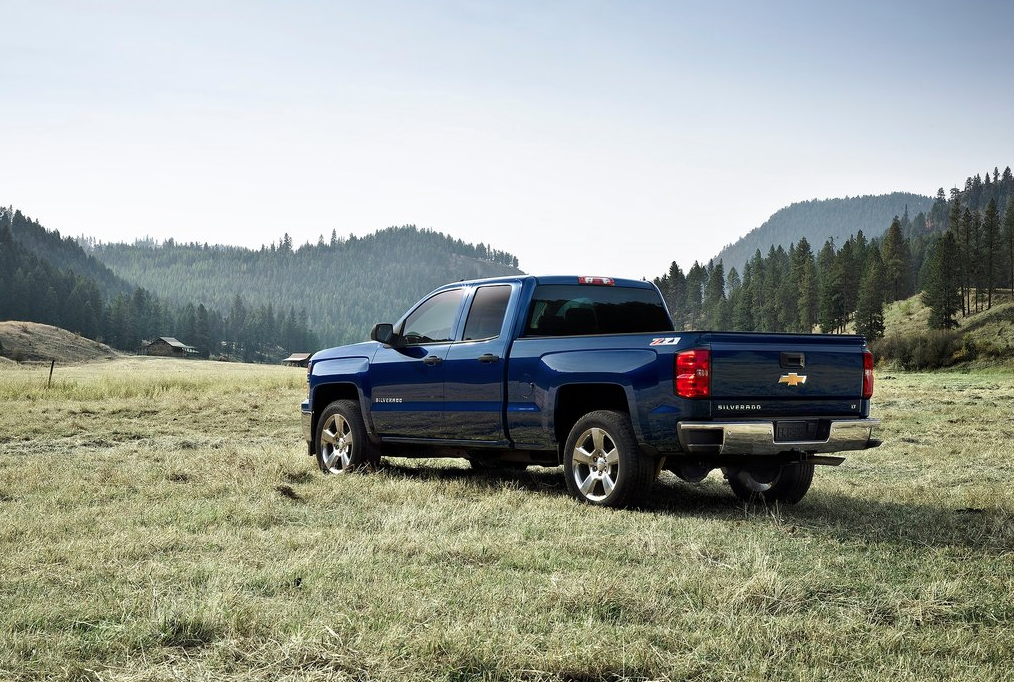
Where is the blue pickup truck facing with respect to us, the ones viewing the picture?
facing away from the viewer and to the left of the viewer
